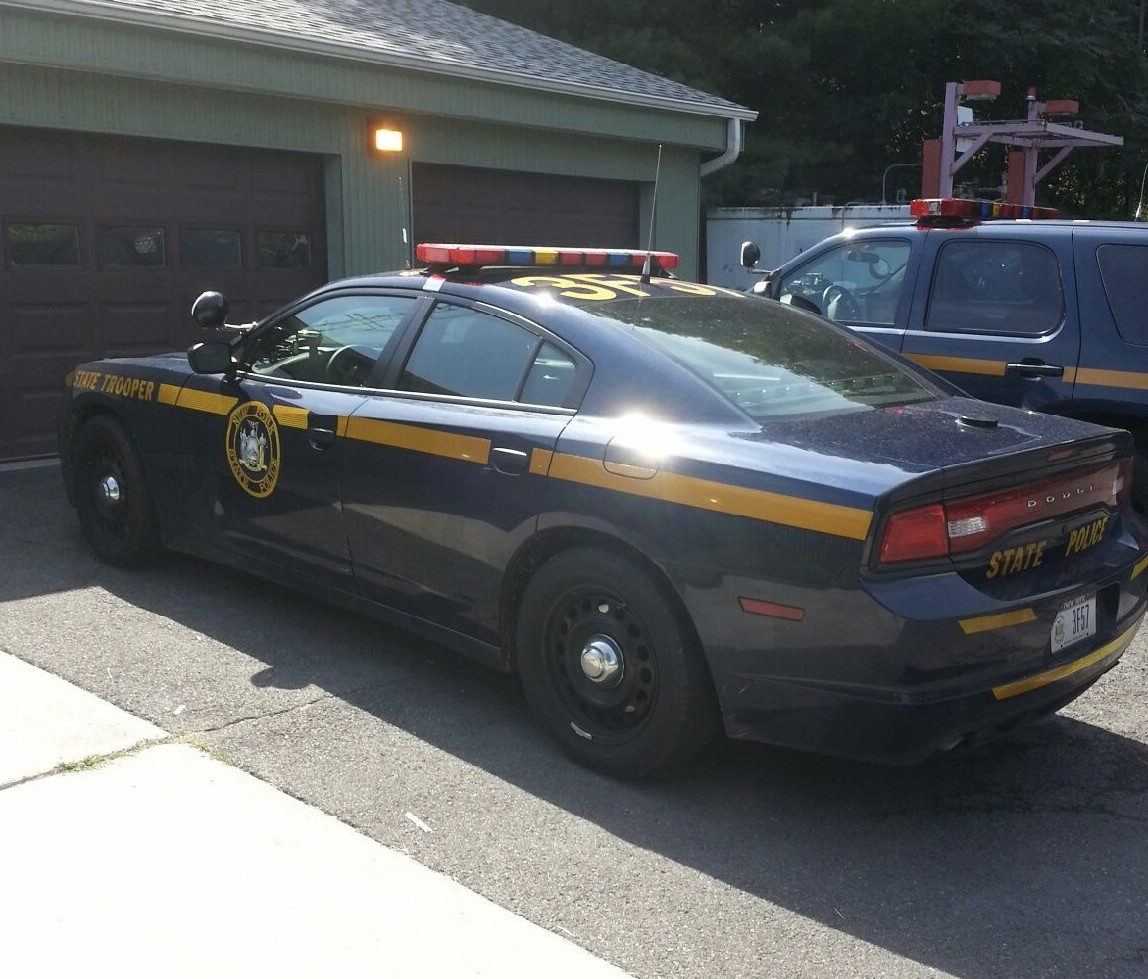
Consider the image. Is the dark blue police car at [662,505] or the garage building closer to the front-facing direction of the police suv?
the garage building

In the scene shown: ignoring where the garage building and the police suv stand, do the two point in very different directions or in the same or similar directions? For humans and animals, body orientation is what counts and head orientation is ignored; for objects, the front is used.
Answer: very different directions

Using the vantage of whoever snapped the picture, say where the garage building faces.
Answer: facing the viewer and to the right of the viewer

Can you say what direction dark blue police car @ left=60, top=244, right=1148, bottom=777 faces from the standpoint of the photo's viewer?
facing away from the viewer and to the left of the viewer

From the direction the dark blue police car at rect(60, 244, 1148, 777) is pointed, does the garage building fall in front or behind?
in front

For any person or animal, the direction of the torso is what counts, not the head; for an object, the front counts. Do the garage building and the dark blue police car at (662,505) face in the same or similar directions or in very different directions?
very different directions

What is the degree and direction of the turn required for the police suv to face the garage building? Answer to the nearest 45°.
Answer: approximately 45° to its right

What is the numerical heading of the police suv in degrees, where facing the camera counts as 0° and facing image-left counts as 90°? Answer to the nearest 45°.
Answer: approximately 90°

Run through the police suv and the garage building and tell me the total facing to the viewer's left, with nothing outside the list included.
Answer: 1

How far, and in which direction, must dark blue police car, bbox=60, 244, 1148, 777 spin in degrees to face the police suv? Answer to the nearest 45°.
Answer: approximately 90° to its right

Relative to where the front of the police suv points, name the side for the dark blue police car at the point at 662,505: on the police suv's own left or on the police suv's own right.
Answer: on the police suv's own left

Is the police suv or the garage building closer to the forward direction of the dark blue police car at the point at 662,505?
the garage building
